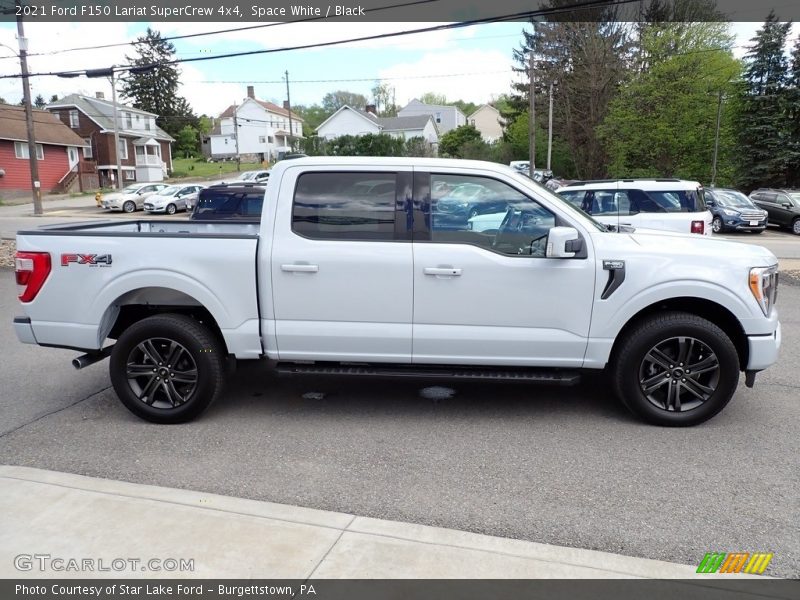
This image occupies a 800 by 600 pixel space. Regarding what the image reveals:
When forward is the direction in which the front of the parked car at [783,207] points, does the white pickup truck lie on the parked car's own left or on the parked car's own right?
on the parked car's own right

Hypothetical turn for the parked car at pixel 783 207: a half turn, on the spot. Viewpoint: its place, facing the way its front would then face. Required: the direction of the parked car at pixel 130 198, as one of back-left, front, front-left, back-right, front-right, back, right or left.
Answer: front-left

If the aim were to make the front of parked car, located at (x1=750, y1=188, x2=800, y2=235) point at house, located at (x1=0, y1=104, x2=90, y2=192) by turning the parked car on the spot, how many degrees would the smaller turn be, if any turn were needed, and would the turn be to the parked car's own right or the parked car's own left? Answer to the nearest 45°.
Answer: approximately 135° to the parked car's own right

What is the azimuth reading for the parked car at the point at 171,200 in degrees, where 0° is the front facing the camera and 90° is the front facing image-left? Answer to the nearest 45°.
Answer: approximately 45°

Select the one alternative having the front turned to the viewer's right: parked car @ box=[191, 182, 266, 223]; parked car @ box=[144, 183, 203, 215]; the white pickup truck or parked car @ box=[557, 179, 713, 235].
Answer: the white pickup truck

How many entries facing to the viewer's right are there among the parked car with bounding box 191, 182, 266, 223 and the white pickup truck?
1

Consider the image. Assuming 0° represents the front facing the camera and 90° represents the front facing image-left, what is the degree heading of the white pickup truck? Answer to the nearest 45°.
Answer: approximately 270°
